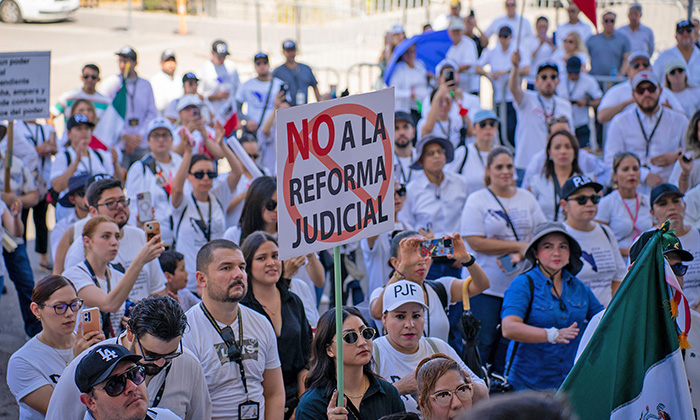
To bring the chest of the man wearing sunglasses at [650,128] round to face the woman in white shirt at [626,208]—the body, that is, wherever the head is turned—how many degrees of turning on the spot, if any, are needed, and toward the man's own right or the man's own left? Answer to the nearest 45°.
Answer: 0° — they already face them

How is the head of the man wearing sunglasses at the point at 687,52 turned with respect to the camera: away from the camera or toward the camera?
toward the camera

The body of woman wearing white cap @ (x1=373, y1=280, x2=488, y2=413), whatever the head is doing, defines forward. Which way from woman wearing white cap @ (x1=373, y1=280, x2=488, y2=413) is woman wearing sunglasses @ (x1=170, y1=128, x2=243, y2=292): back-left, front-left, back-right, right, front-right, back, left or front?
back-right

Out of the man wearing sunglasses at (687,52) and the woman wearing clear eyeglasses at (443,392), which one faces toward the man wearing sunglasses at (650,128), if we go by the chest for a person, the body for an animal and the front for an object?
the man wearing sunglasses at (687,52)

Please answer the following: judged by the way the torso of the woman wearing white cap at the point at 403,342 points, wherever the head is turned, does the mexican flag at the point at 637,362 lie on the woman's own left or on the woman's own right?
on the woman's own left

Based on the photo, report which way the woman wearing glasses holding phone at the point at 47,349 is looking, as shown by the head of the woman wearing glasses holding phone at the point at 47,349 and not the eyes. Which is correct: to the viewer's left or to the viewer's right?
to the viewer's right

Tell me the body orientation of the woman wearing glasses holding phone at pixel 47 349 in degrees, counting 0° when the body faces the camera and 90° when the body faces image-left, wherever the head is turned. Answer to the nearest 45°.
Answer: approximately 315°

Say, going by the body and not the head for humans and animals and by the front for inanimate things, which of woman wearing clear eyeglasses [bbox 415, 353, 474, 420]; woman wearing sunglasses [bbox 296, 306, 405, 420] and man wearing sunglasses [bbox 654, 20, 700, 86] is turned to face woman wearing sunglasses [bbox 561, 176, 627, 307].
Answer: the man wearing sunglasses

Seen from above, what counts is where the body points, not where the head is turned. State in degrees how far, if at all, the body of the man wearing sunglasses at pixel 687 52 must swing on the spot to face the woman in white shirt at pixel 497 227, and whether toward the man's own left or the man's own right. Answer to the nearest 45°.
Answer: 0° — they already face them

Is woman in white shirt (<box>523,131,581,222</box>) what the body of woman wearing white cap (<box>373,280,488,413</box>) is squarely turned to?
no

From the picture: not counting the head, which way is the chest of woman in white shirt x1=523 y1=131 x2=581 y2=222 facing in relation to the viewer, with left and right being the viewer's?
facing the viewer

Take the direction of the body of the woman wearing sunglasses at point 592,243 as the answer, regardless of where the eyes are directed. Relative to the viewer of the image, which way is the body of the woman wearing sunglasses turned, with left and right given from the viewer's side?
facing the viewer and to the right of the viewer

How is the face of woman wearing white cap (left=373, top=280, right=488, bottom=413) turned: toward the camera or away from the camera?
toward the camera

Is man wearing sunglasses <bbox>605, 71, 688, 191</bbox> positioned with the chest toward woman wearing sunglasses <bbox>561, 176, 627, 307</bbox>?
yes

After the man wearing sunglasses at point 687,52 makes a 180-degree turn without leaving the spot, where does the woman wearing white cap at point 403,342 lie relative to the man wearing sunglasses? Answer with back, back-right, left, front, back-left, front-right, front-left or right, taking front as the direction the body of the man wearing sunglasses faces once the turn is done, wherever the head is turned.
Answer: back

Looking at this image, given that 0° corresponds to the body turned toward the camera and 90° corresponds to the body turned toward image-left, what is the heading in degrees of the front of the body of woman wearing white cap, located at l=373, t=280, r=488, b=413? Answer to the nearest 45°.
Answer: approximately 0°

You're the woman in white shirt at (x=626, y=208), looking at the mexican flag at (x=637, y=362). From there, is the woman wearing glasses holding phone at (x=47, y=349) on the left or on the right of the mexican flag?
right

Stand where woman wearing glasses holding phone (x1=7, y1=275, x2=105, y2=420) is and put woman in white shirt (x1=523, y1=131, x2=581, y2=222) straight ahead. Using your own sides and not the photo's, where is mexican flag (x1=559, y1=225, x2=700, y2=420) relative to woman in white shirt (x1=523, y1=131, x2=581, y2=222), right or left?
right

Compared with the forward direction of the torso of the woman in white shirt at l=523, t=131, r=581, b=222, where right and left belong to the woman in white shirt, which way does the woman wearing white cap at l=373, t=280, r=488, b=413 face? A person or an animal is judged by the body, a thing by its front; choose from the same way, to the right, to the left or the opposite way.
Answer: the same way

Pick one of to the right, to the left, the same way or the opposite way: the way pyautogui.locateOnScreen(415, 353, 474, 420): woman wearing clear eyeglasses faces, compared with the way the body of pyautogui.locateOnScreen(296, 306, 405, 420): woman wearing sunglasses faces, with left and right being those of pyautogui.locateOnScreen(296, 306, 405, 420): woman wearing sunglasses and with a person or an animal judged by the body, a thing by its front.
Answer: the same way

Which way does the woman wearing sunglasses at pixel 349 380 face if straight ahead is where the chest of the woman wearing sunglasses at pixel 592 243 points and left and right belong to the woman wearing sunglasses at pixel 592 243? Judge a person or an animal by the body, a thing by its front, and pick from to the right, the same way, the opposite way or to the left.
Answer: the same way

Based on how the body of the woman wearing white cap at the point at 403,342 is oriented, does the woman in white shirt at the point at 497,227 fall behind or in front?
behind
